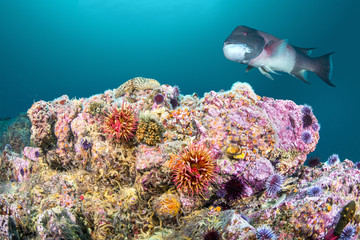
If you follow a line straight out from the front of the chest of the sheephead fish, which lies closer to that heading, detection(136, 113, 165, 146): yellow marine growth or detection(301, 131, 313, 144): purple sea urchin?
the yellow marine growth

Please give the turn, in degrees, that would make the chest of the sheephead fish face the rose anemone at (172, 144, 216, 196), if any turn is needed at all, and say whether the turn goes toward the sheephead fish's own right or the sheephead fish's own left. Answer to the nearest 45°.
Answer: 0° — it already faces it

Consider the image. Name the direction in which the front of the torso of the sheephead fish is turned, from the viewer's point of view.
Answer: to the viewer's left
